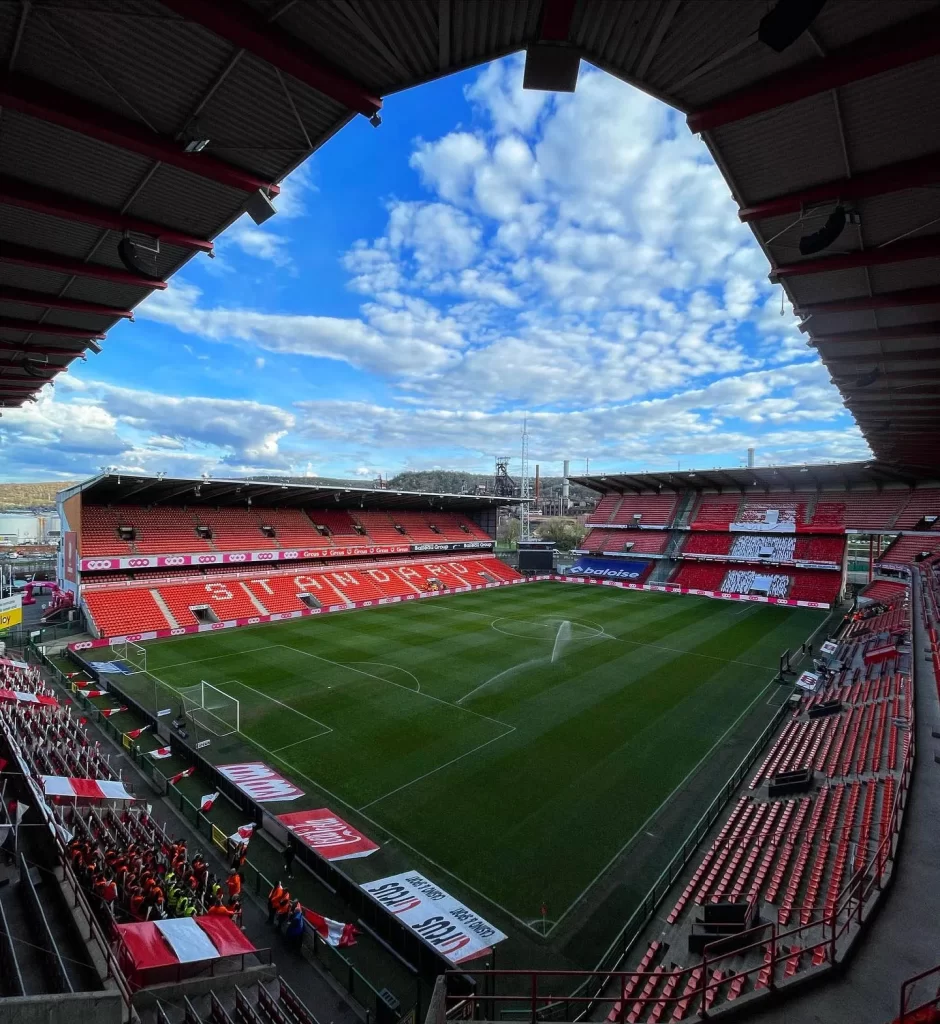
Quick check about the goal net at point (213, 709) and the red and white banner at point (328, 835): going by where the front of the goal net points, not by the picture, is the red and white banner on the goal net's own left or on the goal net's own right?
on the goal net's own right

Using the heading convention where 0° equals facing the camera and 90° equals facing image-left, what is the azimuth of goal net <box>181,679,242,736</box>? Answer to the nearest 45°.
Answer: approximately 225°

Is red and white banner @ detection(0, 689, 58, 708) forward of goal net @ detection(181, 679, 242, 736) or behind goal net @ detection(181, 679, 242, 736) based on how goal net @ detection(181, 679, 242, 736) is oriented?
behind

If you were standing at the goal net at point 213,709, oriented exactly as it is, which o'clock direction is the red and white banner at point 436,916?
The red and white banner is roughly at 4 o'clock from the goal net.

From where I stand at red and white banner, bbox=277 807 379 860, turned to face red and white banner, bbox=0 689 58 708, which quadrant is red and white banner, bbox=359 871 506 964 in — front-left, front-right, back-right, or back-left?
back-left

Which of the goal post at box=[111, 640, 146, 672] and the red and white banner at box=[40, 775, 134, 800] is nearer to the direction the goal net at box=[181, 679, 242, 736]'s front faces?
the goal post

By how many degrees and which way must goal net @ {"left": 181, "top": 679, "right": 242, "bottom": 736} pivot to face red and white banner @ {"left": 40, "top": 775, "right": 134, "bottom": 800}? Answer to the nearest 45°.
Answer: approximately 135° to its right

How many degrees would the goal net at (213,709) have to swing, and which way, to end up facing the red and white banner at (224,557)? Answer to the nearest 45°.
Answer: approximately 45° to its left
